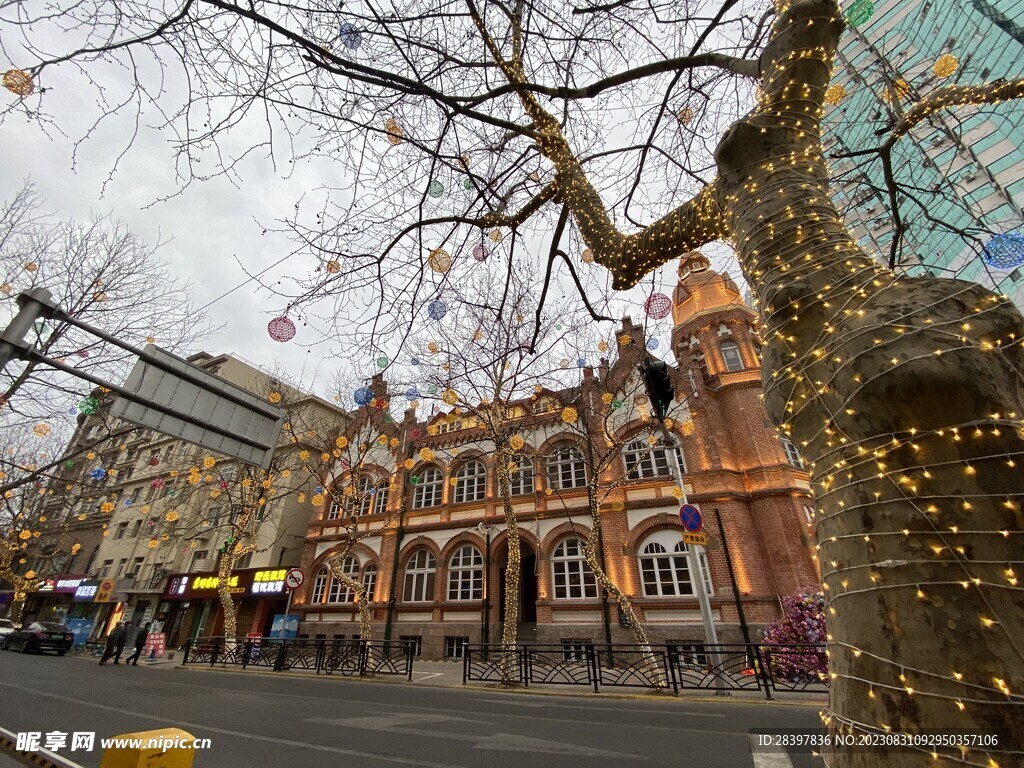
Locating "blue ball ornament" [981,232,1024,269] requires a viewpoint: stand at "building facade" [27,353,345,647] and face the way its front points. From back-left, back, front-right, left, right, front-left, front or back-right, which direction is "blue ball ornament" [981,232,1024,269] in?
front-left

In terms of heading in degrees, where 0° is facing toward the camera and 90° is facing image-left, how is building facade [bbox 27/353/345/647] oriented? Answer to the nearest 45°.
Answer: approximately 45°

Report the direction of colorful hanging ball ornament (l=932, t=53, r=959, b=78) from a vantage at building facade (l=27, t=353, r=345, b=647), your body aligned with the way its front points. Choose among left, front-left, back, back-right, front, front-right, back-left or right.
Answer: front-left

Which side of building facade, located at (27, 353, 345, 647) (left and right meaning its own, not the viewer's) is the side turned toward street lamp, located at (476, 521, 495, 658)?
left

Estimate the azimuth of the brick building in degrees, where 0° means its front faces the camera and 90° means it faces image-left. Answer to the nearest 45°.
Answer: approximately 45°

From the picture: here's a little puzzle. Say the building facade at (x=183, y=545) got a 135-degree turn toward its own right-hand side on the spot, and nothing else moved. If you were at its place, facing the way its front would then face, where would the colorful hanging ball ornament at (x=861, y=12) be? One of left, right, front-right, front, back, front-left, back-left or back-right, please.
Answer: back

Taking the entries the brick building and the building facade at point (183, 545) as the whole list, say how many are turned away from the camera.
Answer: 0

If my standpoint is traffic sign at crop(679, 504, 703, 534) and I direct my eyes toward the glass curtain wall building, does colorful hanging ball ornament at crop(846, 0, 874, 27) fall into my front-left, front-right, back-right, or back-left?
back-right

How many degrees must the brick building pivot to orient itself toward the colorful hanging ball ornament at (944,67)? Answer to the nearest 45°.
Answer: approximately 45° to its left

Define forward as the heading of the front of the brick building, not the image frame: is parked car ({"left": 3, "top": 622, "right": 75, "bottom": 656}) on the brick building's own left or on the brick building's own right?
on the brick building's own right

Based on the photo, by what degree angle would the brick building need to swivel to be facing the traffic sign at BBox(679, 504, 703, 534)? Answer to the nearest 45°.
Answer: approximately 45° to its left
